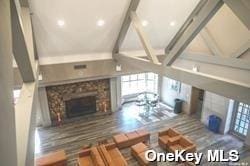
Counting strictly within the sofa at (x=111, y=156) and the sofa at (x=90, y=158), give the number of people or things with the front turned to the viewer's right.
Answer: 1

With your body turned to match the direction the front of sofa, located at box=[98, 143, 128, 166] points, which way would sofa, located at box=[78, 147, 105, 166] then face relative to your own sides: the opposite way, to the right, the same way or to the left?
the opposite way

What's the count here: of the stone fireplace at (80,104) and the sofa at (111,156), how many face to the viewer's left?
0

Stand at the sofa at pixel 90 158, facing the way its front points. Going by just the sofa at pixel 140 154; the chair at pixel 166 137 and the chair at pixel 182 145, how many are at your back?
3

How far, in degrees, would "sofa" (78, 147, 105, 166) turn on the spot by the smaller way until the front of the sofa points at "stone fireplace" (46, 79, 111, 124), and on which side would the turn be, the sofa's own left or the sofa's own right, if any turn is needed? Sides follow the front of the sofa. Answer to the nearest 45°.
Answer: approximately 90° to the sofa's own right

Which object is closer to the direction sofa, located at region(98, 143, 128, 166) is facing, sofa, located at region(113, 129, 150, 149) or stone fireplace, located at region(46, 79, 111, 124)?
the sofa

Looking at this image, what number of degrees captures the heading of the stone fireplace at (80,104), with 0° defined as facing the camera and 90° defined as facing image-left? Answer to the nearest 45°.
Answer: approximately 315°

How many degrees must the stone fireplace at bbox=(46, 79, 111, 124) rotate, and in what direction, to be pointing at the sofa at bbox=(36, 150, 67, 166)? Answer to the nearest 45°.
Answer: approximately 45° to its right

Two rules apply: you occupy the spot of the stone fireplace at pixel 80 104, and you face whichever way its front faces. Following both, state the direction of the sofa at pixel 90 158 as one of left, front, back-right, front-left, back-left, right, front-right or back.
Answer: front-right

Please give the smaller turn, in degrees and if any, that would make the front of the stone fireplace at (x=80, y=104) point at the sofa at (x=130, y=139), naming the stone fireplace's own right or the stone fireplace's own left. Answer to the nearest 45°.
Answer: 0° — it already faces it

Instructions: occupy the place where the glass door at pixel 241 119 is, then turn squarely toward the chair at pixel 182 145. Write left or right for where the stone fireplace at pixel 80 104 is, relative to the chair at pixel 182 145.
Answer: right

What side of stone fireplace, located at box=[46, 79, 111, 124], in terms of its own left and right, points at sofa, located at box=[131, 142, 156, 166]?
front

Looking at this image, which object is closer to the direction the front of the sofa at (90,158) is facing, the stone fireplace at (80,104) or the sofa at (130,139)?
the stone fireplace

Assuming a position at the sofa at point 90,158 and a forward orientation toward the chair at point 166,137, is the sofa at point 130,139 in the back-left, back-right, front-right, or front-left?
front-left
